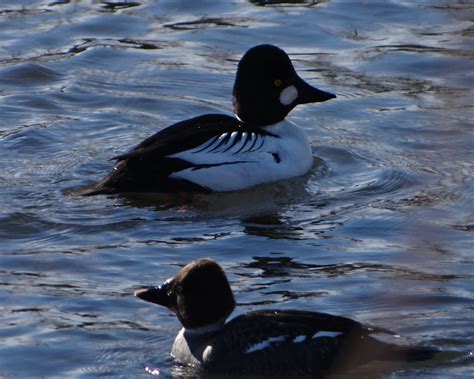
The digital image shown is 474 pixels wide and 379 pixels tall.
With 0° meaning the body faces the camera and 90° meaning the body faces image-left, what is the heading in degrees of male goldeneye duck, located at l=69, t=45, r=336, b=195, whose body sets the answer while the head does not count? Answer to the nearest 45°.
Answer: approximately 270°

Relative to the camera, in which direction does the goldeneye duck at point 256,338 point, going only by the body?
to the viewer's left
